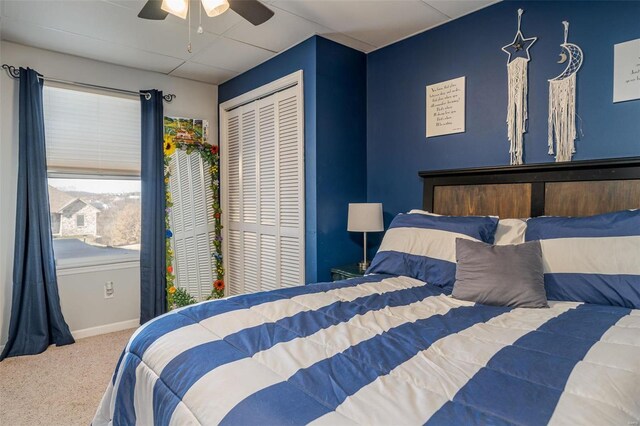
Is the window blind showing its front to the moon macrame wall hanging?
yes

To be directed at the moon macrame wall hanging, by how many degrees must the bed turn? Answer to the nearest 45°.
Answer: approximately 180°

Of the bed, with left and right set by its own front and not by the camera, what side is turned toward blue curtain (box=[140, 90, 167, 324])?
right

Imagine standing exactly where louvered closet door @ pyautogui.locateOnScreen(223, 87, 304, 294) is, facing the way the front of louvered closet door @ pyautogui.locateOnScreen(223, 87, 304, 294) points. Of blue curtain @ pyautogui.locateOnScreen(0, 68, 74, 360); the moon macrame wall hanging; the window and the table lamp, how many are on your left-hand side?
2

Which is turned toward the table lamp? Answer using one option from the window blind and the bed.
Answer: the window blind

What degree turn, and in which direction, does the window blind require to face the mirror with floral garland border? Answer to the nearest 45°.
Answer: approximately 45° to its left

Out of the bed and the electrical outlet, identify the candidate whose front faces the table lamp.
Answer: the electrical outlet

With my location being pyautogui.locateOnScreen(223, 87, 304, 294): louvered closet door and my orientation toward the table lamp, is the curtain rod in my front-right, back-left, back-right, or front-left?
back-right

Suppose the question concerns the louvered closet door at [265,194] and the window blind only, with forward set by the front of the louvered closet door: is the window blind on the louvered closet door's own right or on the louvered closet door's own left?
on the louvered closet door's own right
